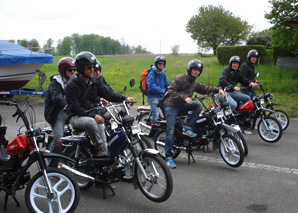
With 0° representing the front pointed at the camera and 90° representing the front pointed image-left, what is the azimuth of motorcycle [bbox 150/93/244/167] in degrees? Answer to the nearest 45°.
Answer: approximately 315°

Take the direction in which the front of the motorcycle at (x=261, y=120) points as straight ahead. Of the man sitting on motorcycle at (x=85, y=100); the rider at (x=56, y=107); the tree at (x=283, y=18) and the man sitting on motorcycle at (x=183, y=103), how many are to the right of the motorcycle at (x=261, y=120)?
3

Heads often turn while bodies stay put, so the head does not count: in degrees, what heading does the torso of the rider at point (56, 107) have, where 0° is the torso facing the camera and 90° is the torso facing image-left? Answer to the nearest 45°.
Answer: approximately 315°

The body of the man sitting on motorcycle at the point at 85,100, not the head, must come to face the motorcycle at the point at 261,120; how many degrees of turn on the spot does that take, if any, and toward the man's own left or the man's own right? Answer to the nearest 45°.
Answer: approximately 90° to the man's own left

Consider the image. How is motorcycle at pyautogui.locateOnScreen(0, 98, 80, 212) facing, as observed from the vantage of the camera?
facing to the right of the viewer

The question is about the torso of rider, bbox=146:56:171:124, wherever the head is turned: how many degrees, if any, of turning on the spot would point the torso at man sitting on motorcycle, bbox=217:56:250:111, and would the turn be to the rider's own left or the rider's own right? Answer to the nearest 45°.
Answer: approximately 45° to the rider's own left

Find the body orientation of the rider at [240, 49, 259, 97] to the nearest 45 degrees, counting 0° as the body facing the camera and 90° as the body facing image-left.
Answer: approximately 315°

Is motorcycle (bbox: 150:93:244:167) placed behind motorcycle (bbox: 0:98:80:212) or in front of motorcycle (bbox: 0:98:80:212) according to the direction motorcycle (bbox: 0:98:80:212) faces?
in front

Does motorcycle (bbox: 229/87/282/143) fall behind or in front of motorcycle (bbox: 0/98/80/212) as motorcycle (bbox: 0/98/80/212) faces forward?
in front
